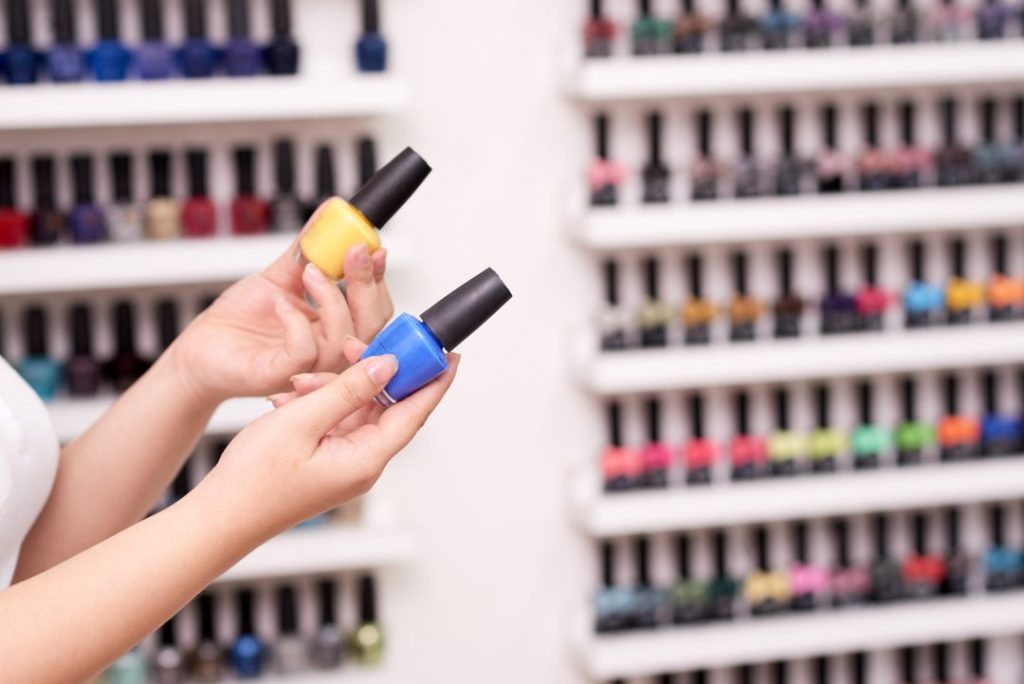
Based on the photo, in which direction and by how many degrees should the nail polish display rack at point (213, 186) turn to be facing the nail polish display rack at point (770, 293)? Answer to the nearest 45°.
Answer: approximately 90° to its left

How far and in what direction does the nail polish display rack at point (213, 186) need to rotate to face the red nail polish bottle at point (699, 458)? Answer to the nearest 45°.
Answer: approximately 90° to its left

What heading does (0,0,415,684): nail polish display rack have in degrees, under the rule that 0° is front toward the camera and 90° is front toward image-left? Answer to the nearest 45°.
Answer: approximately 0°
